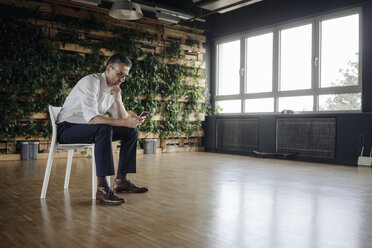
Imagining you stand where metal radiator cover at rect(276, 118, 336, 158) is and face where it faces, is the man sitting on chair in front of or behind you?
in front

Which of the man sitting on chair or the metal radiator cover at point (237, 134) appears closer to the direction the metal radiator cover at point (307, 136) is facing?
the man sitting on chair

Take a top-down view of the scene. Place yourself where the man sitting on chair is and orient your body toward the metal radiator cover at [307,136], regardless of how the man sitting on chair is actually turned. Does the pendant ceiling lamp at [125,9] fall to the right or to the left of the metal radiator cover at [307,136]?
left

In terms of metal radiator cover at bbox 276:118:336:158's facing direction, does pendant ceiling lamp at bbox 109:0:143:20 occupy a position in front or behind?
in front

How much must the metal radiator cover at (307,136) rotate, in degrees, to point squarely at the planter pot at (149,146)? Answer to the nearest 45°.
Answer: approximately 45° to its right

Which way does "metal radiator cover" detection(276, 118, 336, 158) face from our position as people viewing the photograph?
facing the viewer and to the left of the viewer

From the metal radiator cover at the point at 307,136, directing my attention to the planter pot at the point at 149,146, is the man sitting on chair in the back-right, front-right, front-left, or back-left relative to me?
front-left

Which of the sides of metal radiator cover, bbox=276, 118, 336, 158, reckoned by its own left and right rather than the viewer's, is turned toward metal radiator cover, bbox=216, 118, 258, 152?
right

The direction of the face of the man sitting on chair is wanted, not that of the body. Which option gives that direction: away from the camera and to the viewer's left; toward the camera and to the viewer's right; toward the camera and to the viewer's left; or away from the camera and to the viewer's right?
toward the camera and to the viewer's right
